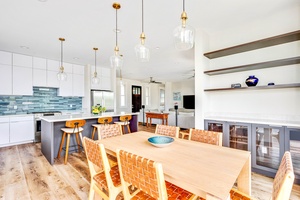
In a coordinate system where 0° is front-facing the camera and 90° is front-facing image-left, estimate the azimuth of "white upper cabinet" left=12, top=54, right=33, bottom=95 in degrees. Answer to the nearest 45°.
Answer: approximately 315°

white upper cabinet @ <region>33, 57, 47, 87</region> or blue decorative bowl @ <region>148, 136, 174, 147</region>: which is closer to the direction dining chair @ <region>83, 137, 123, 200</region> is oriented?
the blue decorative bowl

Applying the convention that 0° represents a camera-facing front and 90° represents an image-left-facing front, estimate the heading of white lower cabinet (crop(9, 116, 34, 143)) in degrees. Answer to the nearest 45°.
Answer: approximately 315°

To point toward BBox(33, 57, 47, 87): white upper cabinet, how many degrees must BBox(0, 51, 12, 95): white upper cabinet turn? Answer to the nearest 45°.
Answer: approximately 45° to its left

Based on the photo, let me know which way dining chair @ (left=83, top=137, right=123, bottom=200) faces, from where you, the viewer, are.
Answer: facing away from the viewer and to the right of the viewer

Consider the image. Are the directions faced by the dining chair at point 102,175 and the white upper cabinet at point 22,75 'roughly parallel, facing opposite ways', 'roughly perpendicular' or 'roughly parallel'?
roughly perpendicular
